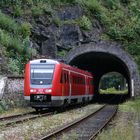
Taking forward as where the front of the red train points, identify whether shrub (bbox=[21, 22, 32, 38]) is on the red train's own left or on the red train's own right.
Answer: on the red train's own right

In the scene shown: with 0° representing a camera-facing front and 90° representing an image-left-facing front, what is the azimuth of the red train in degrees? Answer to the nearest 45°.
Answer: approximately 45°

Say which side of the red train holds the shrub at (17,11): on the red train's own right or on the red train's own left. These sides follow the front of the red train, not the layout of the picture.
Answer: on the red train's own right

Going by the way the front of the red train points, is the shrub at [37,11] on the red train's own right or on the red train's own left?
on the red train's own right

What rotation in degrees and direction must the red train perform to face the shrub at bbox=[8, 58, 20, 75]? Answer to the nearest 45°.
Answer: approximately 90° to its right

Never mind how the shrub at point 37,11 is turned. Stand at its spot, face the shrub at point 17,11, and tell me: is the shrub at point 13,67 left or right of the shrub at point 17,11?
left

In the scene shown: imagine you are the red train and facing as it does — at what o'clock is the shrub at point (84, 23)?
The shrub is roughly at 5 o'clock from the red train.
